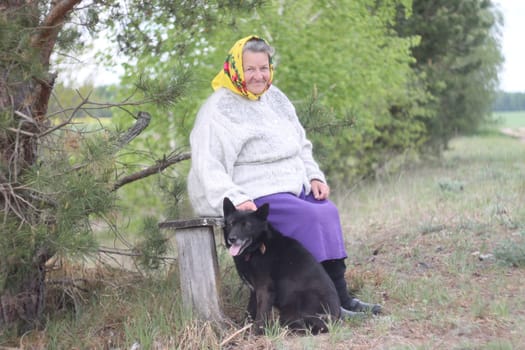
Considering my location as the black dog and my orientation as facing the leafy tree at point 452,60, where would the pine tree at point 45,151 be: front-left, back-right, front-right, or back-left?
back-left

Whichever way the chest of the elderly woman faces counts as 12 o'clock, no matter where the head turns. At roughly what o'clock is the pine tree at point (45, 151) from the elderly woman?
The pine tree is roughly at 4 o'clock from the elderly woman.

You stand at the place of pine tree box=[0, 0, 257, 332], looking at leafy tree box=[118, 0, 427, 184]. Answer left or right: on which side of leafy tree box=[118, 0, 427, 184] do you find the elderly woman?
right

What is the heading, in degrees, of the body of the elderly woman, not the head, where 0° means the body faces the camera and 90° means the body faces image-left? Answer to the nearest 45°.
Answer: approximately 315°
